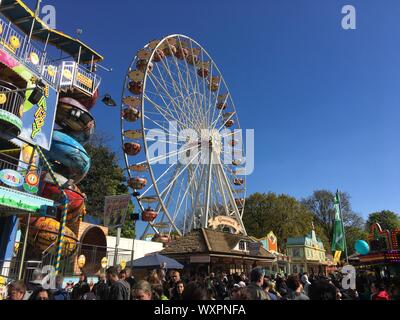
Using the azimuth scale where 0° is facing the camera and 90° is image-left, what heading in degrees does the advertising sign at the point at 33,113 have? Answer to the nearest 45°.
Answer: approximately 315°

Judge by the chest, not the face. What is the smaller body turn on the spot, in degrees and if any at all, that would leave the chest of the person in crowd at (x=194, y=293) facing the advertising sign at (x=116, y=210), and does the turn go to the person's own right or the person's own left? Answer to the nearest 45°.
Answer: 0° — they already face it

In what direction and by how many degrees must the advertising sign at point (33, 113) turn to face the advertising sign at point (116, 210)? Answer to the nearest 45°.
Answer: approximately 90° to its left

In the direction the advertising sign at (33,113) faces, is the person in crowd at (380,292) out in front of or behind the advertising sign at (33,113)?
in front

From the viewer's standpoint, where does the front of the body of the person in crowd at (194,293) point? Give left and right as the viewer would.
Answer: facing away from the viewer

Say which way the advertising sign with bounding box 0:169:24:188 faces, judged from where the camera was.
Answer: facing the viewer and to the right of the viewer

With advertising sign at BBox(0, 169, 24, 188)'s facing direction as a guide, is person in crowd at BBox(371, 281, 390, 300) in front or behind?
in front

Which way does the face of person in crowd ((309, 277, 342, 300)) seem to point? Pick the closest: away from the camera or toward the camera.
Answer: away from the camera

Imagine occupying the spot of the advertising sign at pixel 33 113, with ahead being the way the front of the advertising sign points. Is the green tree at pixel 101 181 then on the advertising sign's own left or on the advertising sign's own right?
on the advertising sign's own left

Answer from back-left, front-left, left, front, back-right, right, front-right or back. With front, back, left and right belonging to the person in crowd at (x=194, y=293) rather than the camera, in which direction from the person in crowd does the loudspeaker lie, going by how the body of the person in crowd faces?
front-left

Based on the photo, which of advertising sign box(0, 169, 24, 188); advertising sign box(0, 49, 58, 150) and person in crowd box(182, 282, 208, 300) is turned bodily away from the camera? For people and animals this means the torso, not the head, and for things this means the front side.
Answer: the person in crowd
